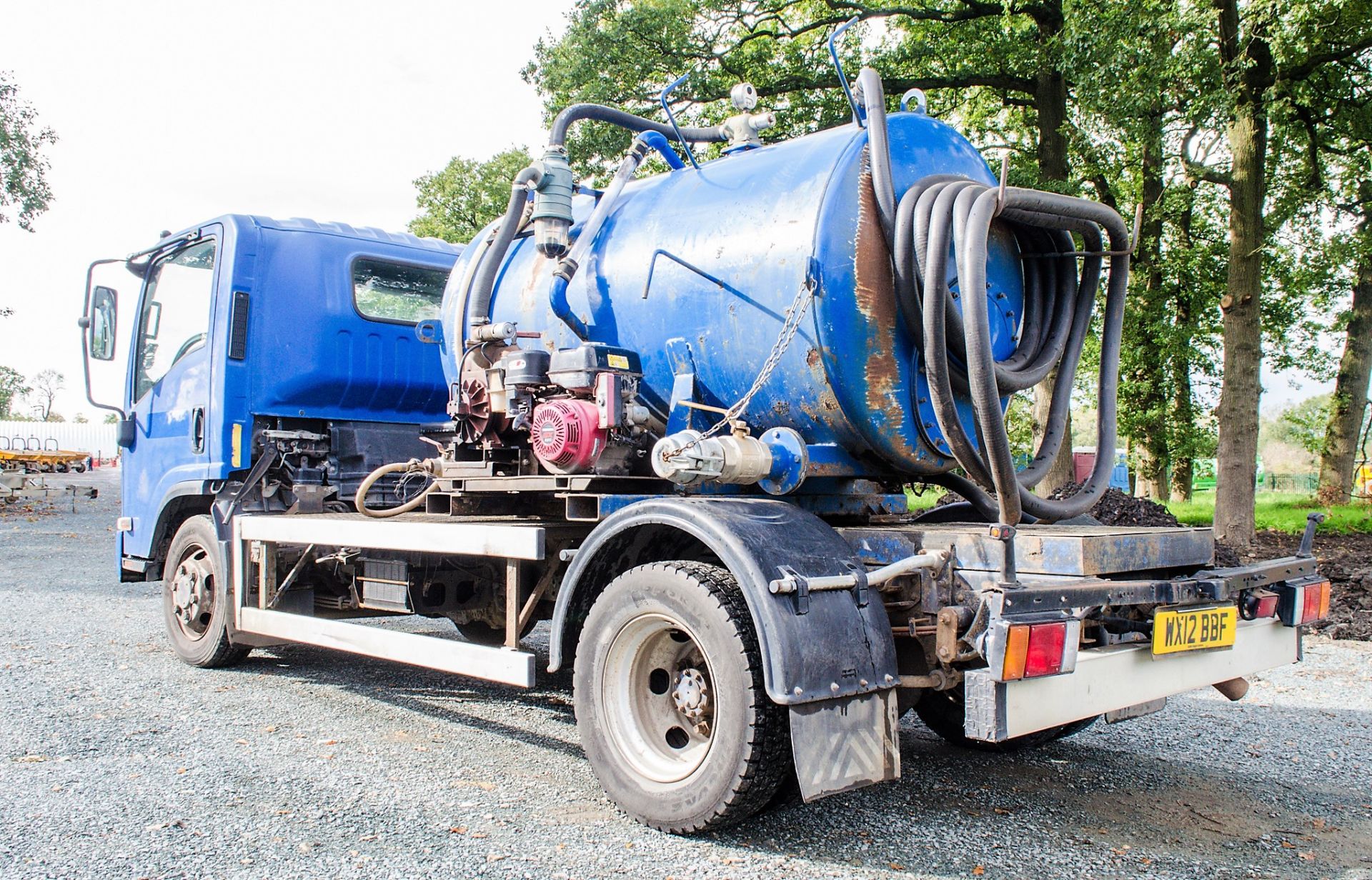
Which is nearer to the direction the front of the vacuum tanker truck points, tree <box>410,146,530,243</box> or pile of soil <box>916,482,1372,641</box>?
the tree

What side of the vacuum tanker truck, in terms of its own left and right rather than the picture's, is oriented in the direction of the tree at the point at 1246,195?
right

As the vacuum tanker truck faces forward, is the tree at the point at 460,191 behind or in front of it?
in front

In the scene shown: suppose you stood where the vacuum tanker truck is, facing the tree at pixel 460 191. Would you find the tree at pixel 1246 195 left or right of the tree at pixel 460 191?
right

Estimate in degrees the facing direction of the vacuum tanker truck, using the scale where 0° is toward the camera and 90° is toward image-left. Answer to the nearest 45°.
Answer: approximately 135°

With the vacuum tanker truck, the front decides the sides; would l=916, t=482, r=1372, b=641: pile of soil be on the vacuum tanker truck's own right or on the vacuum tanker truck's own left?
on the vacuum tanker truck's own right

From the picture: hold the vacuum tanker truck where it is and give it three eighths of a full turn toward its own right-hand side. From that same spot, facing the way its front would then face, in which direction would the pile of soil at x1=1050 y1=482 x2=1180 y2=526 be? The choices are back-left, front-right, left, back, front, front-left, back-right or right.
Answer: front-left
